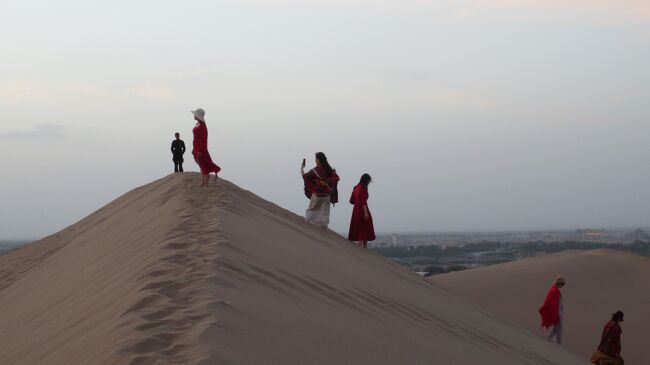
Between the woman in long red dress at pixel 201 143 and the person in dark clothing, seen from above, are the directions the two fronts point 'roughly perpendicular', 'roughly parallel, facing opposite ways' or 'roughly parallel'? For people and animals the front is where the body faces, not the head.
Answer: roughly perpendicular

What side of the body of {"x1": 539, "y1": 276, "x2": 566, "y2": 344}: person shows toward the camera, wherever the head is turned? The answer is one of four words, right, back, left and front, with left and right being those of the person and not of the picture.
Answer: right

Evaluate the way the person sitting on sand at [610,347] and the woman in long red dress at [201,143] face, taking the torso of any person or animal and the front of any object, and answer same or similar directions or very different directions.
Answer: very different directions

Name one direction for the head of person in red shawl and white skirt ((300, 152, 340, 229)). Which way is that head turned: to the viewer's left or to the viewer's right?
to the viewer's left
